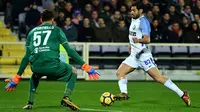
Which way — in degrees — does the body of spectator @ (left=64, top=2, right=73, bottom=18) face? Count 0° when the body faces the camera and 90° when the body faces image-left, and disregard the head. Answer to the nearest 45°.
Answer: approximately 0°

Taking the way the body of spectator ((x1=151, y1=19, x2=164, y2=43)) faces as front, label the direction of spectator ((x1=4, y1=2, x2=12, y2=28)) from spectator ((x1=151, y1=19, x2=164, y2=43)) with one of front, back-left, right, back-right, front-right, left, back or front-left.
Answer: right

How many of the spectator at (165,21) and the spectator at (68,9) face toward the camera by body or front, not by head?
2

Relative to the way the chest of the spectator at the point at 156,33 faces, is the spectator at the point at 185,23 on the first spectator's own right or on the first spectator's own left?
on the first spectator's own left

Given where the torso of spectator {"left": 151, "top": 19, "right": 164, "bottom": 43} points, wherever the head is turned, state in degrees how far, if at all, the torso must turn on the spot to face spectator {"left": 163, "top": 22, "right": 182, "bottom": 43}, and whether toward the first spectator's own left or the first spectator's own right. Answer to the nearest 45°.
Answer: approximately 135° to the first spectator's own left

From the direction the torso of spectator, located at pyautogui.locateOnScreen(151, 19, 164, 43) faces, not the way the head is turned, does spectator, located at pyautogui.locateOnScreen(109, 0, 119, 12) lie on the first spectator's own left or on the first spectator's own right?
on the first spectator's own right

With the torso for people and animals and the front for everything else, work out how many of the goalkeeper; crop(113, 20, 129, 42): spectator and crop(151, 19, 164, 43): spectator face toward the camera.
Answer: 2

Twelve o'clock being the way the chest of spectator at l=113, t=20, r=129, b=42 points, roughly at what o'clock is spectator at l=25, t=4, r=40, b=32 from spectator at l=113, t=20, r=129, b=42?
spectator at l=25, t=4, r=40, b=32 is roughly at 3 o'clock from spectator at l=113, t=20, r=129, b=42.

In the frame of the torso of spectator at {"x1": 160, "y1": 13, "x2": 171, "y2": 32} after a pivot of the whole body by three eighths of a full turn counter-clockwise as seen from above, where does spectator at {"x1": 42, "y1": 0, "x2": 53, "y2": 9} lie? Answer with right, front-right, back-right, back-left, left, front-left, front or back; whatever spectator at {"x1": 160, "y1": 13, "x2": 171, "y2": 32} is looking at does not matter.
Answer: back-left

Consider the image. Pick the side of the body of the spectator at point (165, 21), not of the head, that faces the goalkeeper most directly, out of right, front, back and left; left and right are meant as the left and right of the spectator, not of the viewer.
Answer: front

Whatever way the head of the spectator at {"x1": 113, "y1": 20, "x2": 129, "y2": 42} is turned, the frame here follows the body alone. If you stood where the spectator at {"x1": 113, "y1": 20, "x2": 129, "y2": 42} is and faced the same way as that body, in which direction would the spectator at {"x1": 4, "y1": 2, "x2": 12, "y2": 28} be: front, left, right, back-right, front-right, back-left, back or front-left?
right
